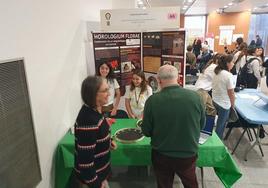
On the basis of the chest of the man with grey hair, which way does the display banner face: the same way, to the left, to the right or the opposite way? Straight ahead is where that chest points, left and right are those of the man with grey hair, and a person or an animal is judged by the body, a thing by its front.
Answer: the opposite way

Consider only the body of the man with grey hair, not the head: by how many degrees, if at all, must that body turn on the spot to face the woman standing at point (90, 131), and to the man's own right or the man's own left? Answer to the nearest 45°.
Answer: approximately 135° to the man's own left

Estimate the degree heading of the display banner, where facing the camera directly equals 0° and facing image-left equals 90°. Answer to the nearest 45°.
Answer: approximately 0°

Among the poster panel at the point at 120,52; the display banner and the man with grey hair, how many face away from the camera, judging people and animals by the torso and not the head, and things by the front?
1

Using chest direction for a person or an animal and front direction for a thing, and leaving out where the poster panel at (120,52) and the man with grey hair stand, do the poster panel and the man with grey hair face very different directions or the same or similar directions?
very different directions

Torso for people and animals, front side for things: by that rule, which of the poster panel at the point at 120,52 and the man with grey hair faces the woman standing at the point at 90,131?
the poster panel

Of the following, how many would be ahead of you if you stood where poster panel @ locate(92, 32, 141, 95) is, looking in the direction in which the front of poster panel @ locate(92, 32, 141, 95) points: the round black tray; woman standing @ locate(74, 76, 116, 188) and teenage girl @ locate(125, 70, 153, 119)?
3

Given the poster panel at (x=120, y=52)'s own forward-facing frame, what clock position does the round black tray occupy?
The round black tray is roughly at 12 o'clock from the poster panel.

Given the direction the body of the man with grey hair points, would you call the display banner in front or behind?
in front

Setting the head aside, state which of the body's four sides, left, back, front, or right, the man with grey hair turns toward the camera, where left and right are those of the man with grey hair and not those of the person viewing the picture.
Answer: back

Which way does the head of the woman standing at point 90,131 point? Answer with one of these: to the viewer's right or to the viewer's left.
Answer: to the viewer's right
